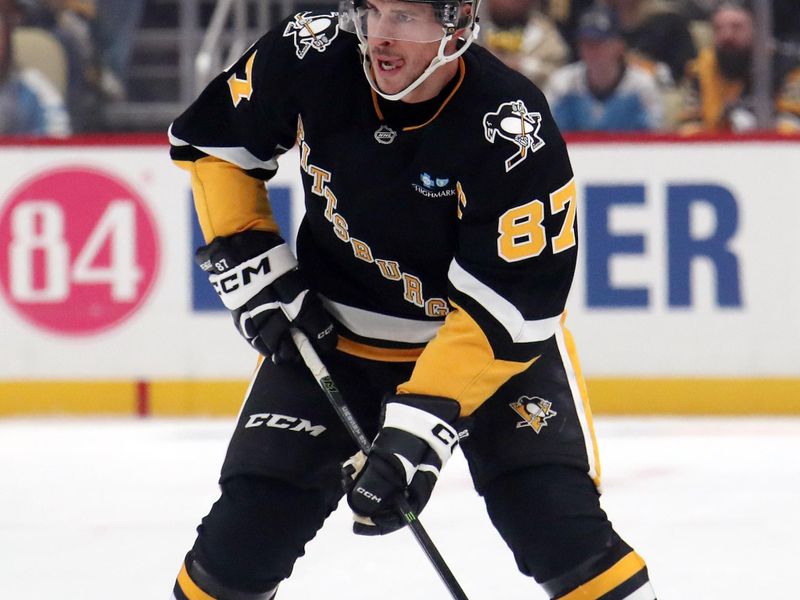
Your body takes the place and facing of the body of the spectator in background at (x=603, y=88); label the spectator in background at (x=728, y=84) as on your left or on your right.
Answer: on your left

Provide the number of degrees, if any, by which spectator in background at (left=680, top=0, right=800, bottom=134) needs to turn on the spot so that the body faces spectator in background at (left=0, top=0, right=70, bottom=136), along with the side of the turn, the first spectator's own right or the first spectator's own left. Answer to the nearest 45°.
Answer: approximately 90° to the first spectator's own right

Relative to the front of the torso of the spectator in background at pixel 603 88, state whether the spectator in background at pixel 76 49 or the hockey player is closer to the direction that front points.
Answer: the hockey player

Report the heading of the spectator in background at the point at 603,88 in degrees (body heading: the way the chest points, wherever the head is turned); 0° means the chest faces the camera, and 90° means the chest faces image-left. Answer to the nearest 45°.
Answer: approximately 0°

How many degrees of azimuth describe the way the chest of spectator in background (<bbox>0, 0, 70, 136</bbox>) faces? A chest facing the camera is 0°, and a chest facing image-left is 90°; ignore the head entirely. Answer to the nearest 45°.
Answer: approximately 0°

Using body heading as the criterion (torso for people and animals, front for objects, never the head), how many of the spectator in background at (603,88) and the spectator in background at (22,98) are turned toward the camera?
2

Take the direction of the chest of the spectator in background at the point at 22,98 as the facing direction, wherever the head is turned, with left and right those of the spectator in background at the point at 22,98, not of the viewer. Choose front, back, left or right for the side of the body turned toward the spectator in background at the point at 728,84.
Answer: left
